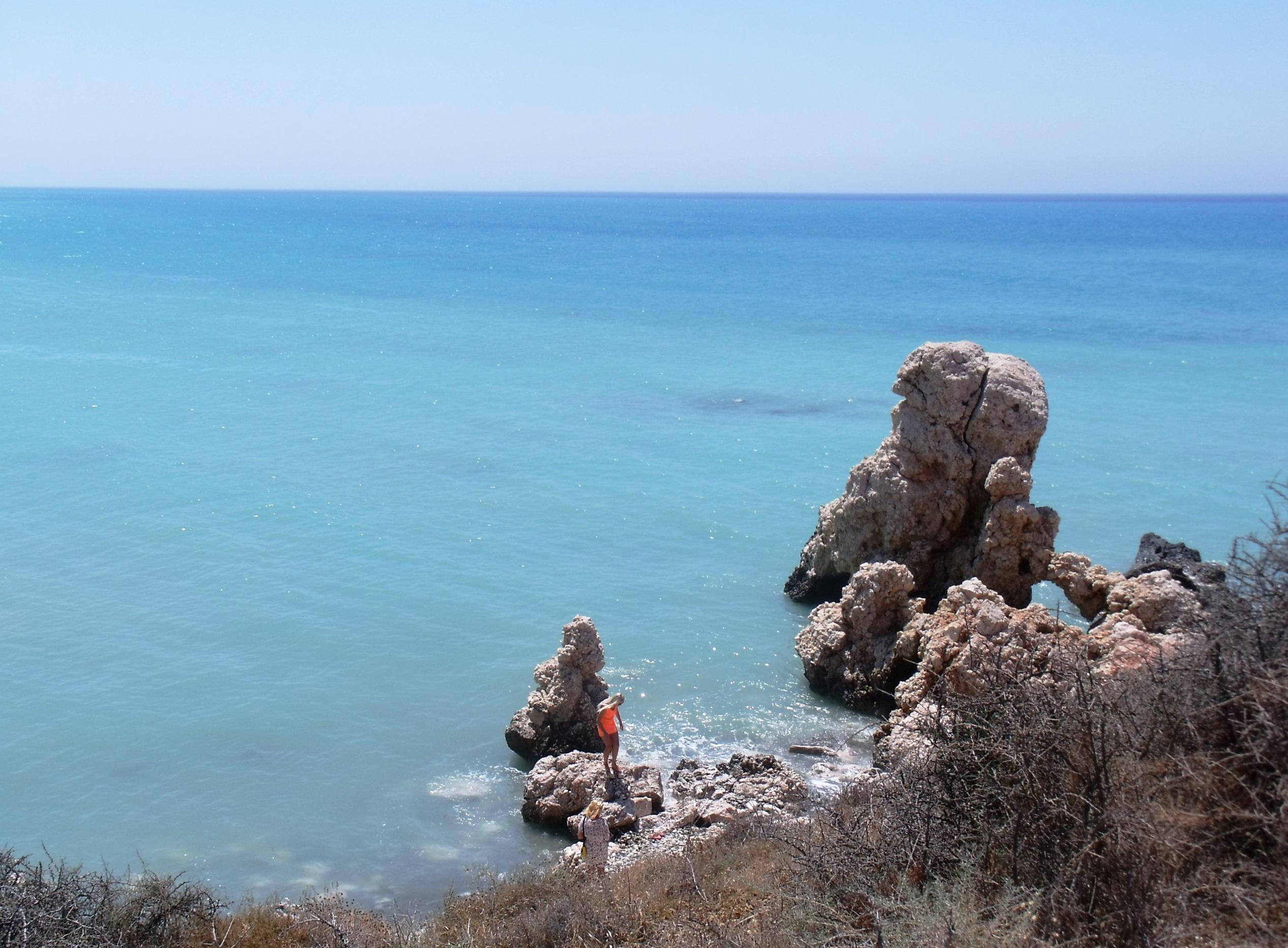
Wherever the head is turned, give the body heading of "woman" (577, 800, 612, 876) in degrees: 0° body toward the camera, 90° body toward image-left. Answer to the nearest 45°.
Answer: approximately 180°

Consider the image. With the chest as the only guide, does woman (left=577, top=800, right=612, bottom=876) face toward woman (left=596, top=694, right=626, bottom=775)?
yes

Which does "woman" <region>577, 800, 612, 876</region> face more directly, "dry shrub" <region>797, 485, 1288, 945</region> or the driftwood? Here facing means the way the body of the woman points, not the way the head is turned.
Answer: the driftwood

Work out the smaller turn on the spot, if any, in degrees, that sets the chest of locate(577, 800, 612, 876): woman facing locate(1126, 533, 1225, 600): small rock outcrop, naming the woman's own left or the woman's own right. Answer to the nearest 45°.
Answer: approximately 45° to the woman's own right

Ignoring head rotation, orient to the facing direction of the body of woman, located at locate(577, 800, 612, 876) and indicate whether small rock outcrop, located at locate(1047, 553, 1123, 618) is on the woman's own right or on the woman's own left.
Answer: on the woman's own right

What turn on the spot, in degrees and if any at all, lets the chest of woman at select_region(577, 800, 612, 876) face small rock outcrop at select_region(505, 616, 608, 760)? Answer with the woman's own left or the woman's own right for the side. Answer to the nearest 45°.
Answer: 0° — they already face it

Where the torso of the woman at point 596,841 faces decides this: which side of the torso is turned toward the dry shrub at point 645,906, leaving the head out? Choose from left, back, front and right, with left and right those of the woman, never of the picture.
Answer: back

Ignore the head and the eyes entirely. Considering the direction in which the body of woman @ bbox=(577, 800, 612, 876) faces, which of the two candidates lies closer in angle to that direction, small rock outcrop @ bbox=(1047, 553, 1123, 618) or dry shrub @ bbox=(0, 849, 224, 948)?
the small rock outcrop

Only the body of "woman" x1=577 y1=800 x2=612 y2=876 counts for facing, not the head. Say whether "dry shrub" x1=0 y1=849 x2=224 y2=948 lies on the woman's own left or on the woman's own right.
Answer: on the woman's own left

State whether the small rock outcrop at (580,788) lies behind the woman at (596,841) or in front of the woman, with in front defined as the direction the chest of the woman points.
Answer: in front
